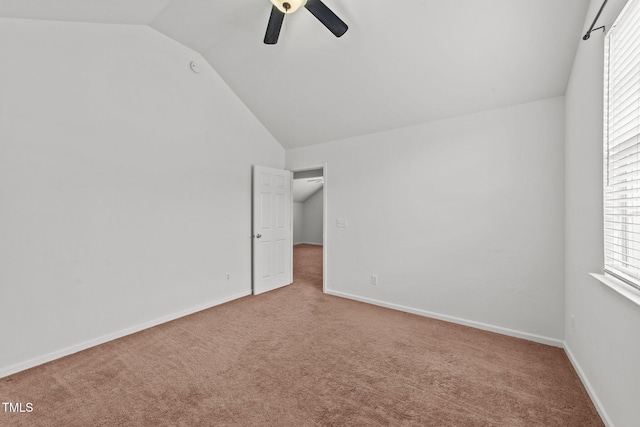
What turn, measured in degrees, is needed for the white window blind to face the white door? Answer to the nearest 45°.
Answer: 0° — it already faces it

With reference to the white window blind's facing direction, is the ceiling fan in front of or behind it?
in front

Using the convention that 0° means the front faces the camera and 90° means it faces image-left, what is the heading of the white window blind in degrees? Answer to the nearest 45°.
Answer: approximately 90°
